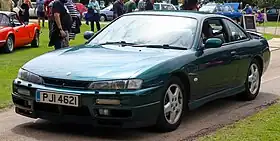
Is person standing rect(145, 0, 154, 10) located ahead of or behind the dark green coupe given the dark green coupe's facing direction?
behind

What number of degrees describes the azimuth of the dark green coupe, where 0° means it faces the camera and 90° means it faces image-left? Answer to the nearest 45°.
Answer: approximately 45°

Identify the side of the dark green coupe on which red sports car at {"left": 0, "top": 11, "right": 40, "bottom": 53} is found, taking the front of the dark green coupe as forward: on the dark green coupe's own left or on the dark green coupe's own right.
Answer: on the dark green coupe's own right

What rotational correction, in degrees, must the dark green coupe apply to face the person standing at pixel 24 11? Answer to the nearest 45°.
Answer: approximately 135° to its right

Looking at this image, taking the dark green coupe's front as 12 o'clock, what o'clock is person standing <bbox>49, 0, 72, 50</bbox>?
The person standing is roughly at 4 o'clock from the dark green coupe.
